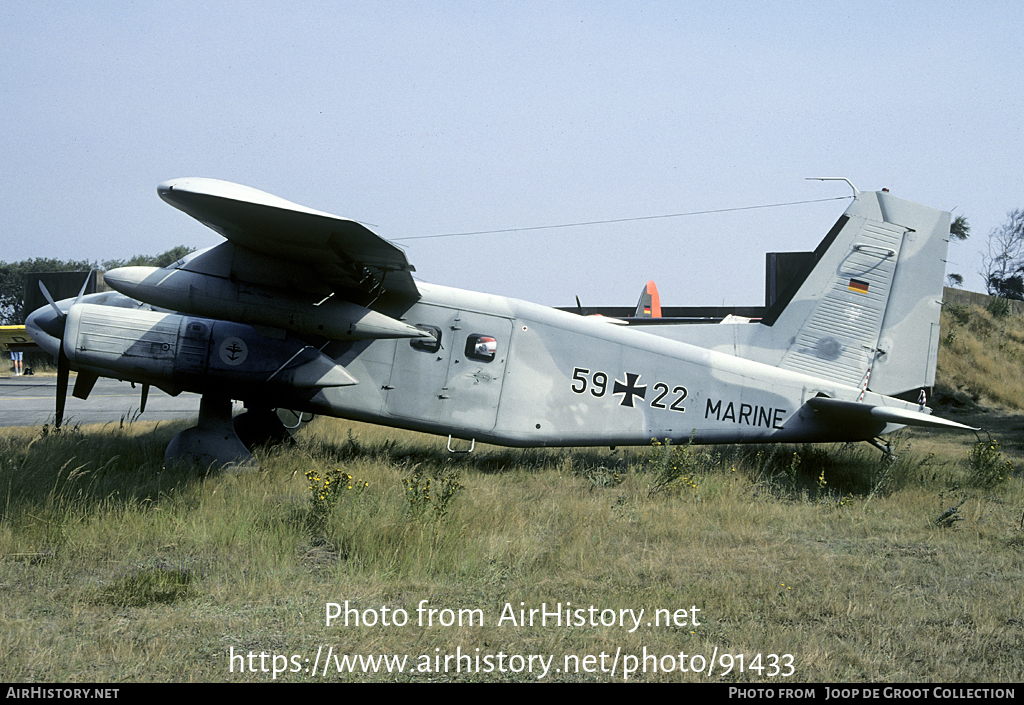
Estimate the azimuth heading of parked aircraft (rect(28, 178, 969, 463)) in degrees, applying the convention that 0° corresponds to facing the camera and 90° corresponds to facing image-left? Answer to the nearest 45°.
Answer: approximately 90°
